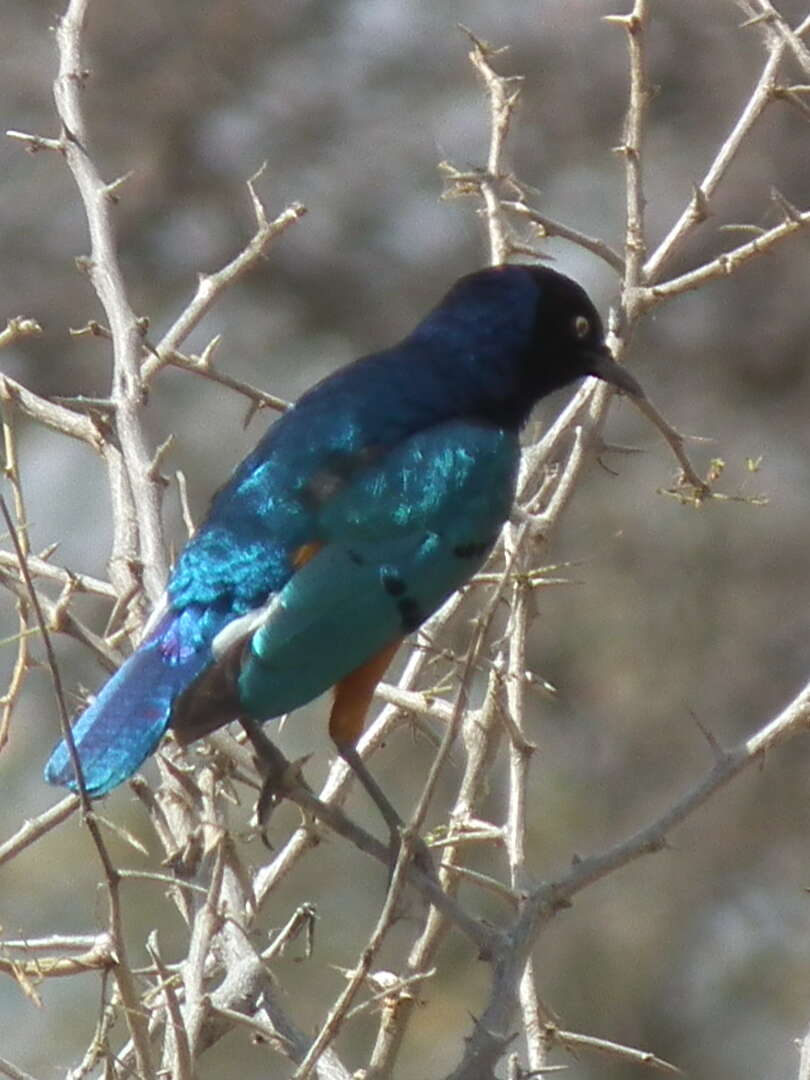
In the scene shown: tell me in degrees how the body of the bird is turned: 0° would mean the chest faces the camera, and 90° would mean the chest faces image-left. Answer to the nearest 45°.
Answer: approximately 225°
